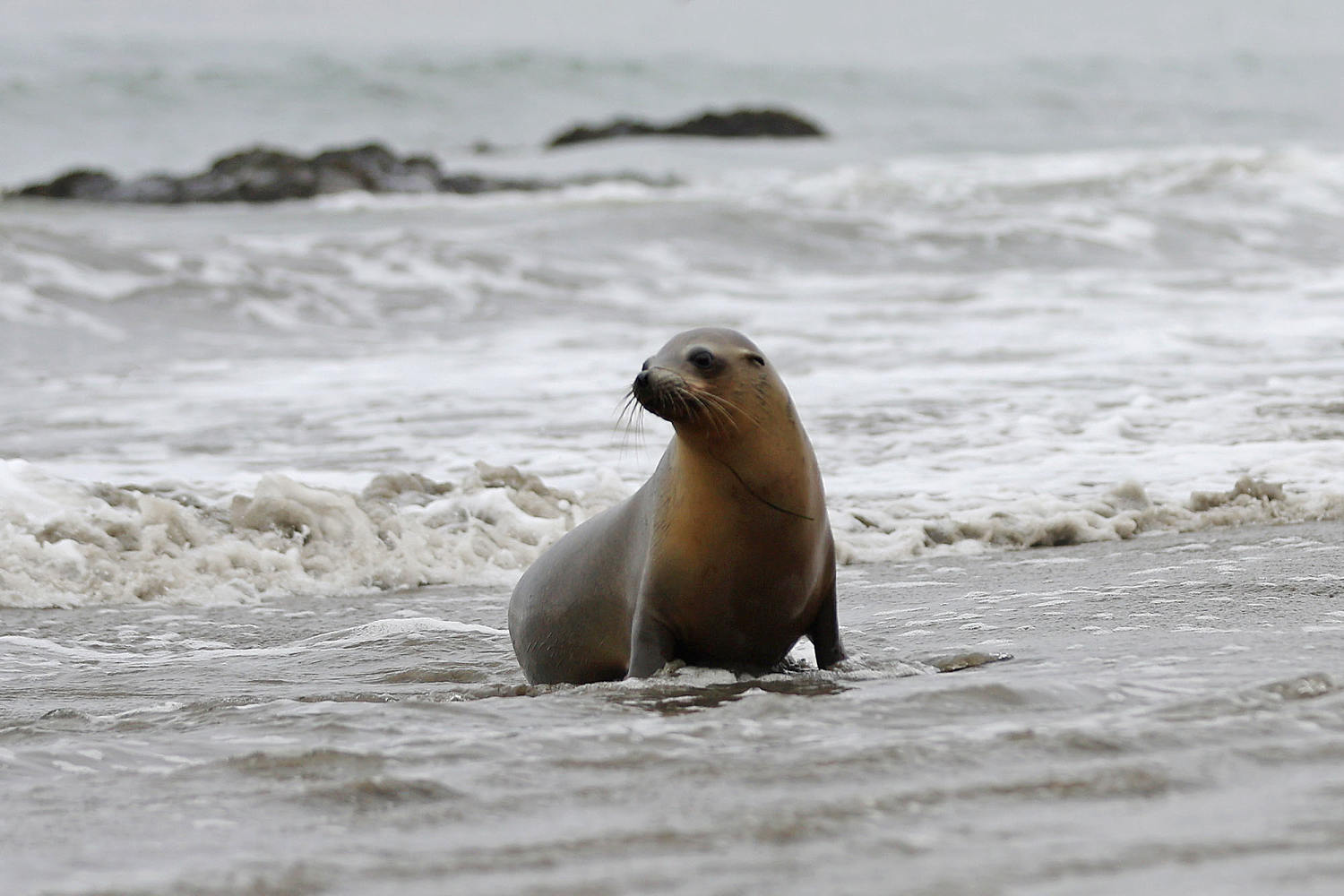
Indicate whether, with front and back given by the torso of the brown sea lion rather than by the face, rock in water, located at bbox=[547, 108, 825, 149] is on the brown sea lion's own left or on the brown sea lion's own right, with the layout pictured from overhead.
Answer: on the brown sea lion's own left

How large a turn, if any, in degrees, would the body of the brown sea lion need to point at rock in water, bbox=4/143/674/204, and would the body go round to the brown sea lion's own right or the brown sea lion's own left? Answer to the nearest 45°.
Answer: approximately 135° to the brown sea lion's own left

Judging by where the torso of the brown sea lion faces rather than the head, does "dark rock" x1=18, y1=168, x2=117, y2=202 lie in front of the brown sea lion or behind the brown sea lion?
behind

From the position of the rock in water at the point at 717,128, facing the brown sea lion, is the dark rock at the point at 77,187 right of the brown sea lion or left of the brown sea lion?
right

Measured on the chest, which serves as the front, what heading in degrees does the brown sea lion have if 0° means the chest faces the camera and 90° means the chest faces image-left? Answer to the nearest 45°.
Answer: approximately 315°
